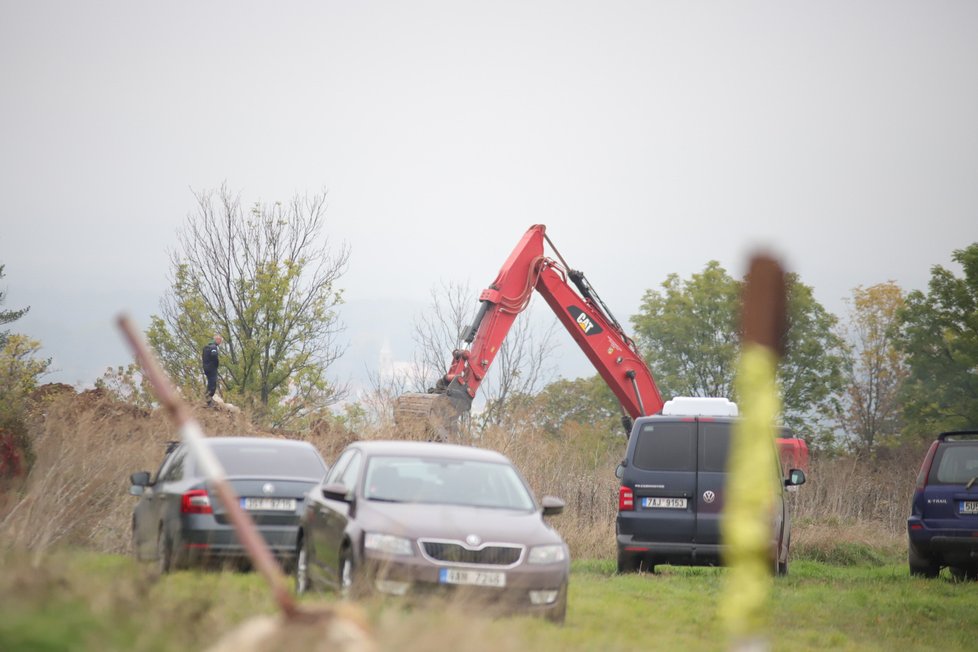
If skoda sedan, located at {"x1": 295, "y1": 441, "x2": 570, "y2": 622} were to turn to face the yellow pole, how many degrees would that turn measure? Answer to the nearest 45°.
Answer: approximately 45° to its right

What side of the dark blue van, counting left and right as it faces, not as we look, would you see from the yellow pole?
back

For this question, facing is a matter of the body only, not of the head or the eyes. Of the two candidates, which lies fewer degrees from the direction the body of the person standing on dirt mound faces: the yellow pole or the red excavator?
the red excavator

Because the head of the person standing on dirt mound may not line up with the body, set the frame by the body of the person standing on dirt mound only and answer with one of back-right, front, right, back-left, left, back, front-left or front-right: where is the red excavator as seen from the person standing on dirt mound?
front-right

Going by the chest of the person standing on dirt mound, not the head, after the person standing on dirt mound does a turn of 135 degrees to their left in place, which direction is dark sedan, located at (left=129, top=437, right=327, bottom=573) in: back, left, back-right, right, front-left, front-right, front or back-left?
back-left

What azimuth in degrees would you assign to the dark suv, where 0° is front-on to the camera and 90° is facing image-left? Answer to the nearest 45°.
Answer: approximately 180°

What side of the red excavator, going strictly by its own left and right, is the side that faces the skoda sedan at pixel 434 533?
left

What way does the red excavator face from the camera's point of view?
to the viewer's left

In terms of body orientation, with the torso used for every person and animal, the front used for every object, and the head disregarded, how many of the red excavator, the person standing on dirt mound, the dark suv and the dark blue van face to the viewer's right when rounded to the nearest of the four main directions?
1

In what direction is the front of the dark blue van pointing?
away from the camera

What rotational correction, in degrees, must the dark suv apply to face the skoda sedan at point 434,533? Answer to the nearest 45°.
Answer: approximately 135° to its left

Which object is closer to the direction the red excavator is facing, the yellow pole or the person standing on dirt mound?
the person standing on dirt mound

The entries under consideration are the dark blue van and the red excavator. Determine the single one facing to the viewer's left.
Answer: the red excavator

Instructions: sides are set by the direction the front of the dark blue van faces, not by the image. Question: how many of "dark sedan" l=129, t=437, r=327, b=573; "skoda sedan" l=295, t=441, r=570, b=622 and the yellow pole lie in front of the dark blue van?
0

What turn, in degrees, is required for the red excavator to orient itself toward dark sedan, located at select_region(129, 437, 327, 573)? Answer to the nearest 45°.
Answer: approximately 90° to its left

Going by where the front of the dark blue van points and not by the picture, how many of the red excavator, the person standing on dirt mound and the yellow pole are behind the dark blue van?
1
